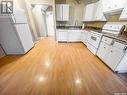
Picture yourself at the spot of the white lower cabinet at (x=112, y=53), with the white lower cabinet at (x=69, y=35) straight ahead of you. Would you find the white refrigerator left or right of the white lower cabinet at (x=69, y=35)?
left

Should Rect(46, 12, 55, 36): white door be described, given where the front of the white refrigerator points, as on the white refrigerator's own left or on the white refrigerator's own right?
on the white refrigerator's own left

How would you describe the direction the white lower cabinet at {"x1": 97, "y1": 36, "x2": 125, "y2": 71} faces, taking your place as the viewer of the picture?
facing the viewer and to the left of the viewer

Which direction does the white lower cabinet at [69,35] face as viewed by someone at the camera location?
facing the viewer

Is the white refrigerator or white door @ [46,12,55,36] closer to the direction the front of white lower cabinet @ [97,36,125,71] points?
the white refrigerator

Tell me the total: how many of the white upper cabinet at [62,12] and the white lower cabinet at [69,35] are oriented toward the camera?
2

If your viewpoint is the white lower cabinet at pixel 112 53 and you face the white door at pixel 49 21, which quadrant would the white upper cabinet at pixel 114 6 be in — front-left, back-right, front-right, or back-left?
front-right

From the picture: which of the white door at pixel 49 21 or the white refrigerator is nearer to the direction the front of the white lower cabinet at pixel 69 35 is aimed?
the white refrigerator

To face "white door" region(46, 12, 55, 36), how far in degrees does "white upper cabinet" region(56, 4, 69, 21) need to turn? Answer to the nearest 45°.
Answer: approximately 135° to its right

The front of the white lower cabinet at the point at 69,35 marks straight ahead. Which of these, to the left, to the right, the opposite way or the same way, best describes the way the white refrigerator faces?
to the left

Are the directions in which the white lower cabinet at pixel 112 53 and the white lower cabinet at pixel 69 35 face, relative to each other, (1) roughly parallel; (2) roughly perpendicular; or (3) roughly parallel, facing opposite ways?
roughly perpendicular

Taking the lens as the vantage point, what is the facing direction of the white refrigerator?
facing the viewer and to the right of the viewer

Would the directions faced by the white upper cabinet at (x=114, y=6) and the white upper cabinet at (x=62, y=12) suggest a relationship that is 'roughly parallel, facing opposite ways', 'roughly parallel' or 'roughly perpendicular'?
roughly perpendicular

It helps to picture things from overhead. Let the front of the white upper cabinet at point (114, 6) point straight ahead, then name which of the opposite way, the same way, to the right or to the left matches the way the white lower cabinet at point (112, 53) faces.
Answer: the same way

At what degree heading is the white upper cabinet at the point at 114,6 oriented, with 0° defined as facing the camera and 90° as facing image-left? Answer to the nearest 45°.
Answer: approximately 45°

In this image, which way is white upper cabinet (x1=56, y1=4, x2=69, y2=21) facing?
toward the camera
